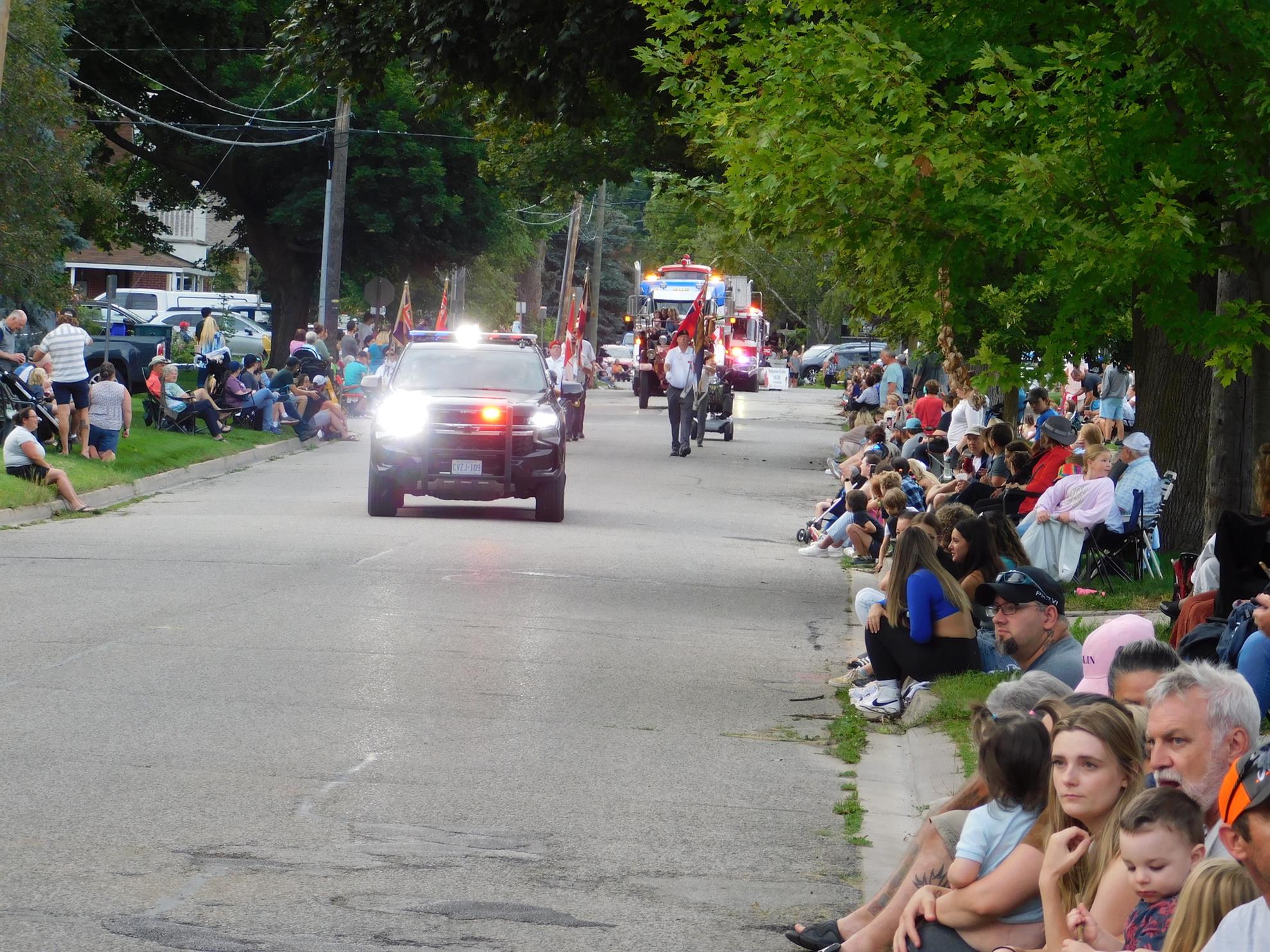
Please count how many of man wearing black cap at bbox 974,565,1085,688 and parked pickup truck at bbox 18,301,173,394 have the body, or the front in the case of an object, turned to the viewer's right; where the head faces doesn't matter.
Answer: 0

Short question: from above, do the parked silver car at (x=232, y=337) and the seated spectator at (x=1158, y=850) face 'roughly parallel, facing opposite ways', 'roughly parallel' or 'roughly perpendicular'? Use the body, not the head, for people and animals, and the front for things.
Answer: roughly parallel, facing opposite ways

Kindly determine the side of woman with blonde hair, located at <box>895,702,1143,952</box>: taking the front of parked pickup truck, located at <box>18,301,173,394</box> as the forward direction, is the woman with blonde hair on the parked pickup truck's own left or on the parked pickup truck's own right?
on the parked pickup truck's own left

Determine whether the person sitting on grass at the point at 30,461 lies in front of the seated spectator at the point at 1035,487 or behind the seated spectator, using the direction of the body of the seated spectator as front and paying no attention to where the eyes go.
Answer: in front

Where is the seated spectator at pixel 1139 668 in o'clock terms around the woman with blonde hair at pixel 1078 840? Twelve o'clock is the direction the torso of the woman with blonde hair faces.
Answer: The seated spectator is roughly at 5 o'clock from the woman with blonde hair.

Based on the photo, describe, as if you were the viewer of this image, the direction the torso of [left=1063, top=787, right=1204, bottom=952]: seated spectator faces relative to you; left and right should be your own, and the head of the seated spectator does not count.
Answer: facing the viewer and to the left of the viewer

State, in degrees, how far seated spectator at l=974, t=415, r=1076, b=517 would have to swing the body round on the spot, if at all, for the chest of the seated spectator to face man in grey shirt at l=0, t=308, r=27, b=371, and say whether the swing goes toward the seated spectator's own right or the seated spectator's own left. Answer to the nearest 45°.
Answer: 0° — they already face them

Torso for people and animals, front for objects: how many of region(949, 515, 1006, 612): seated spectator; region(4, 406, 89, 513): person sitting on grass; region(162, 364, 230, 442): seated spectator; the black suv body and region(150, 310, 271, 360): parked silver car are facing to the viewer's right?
3

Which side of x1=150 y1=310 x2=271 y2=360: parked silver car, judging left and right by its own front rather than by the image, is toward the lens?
right

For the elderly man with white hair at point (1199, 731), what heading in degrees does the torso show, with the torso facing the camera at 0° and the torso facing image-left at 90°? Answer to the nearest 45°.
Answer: approximately 45°

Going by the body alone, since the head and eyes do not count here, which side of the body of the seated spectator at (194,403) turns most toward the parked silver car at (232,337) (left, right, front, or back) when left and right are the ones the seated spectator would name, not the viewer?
left

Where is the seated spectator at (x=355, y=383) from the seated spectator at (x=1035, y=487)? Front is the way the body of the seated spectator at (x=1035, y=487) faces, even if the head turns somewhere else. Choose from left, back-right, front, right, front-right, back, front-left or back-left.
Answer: front-right

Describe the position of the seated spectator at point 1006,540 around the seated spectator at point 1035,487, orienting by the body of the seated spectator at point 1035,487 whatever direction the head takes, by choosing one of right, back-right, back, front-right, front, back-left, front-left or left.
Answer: left

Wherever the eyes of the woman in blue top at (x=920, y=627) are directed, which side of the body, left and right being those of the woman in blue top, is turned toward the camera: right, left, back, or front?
left

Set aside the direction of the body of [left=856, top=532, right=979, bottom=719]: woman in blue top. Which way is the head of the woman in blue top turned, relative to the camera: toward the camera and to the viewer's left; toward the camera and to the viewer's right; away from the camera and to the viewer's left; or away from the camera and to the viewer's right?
away from the camera and to the viewer's left

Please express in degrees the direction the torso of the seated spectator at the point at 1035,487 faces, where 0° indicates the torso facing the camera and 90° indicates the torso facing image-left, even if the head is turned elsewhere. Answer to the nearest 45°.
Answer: approximately 90°
